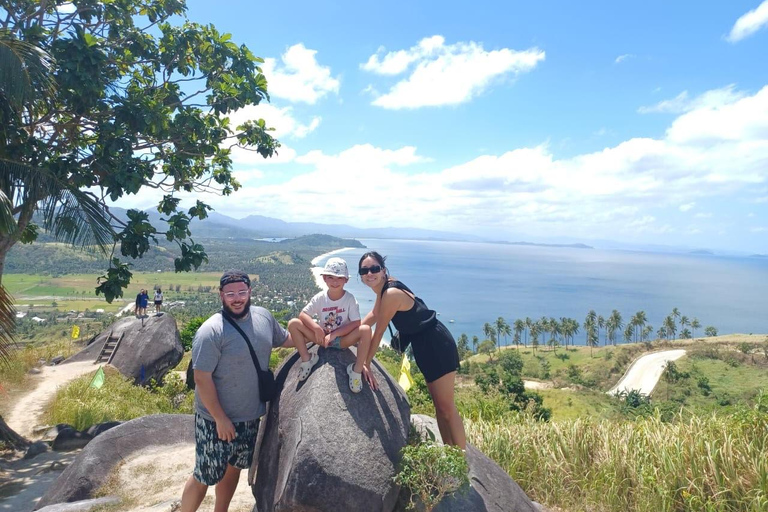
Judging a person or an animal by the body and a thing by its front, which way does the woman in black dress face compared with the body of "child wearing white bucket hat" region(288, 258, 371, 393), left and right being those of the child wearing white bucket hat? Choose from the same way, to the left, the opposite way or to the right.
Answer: to the right

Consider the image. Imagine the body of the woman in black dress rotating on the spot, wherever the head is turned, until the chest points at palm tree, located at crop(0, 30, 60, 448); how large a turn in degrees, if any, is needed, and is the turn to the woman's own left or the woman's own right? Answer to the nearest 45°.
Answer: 0° — they already face it

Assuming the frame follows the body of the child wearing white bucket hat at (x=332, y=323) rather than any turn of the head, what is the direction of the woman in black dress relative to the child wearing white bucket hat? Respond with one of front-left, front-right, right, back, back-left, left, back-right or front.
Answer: left

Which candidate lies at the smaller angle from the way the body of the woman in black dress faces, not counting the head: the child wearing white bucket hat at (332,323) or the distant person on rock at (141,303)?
the child wearing white bucket hat

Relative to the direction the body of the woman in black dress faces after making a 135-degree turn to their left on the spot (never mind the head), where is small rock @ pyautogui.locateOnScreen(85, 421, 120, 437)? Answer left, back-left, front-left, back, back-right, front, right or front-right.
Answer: back

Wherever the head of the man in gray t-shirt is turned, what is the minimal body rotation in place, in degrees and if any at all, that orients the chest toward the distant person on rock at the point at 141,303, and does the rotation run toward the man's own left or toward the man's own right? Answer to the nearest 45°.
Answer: approximately 135° to the man's own left

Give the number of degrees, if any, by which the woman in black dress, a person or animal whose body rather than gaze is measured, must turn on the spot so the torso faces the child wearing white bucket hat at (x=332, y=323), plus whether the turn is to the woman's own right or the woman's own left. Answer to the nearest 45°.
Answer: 0° — they already face them

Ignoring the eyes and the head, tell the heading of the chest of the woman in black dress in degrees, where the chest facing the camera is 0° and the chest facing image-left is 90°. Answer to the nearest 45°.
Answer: approximately 90°

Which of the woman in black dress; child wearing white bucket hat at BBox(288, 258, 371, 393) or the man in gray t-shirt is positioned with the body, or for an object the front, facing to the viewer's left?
the woman in black dress

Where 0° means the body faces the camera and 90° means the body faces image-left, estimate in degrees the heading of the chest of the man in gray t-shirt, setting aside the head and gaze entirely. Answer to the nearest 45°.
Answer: approximately 315°

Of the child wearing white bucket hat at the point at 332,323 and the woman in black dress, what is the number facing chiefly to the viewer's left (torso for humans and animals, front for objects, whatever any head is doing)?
1
